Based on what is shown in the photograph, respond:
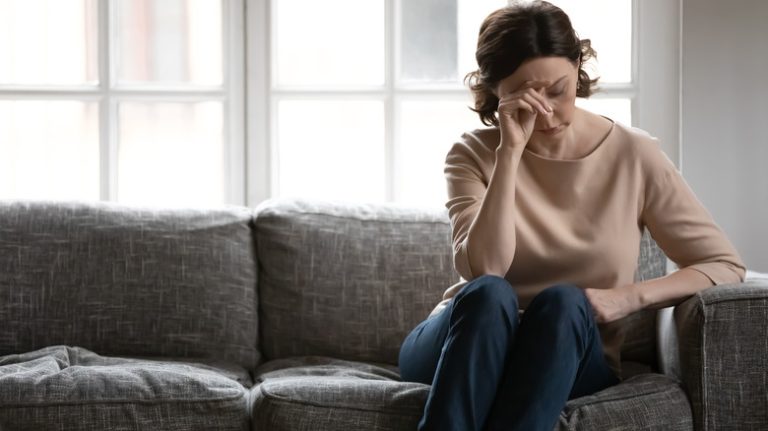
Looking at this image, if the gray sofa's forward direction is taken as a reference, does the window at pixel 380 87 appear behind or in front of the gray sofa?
behind

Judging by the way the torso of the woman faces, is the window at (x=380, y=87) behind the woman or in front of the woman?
behind

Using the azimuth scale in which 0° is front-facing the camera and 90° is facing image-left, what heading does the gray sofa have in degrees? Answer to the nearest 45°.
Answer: approximately 0°

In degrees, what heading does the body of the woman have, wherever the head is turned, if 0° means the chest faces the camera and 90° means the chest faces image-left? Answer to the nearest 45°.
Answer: approximately 0°

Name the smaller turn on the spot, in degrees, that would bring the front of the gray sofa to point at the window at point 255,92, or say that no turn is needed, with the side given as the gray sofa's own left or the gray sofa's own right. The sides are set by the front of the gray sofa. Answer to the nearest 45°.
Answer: approximately 180°

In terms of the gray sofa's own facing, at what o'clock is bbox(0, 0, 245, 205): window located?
The window is roughly at 5 o'clock from the gray sofa.
